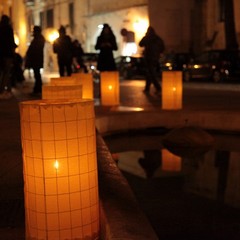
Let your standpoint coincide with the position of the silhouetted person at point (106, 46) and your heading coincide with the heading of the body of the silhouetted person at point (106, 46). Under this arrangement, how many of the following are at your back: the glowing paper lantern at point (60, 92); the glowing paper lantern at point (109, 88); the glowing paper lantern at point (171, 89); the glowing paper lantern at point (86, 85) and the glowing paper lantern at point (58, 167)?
0

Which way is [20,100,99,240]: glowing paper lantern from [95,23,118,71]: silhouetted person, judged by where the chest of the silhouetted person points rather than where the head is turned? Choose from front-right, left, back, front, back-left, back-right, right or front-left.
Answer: front

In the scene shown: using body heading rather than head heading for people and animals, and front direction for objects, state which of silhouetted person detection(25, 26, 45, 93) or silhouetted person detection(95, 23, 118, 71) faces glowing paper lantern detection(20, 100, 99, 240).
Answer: silhouetted person detection(95, 23, 118, 71)

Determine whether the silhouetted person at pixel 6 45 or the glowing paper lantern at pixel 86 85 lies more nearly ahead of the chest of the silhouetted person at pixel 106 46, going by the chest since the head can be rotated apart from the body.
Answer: the glowing paper lantern

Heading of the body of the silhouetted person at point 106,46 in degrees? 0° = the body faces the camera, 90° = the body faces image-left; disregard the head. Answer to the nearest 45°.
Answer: approximately 0°
